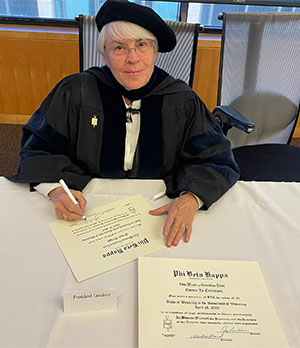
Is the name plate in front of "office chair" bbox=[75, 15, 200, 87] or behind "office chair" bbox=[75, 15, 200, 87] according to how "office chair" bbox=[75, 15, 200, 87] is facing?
in front

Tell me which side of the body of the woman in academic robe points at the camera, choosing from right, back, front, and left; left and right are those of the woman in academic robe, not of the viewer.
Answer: front

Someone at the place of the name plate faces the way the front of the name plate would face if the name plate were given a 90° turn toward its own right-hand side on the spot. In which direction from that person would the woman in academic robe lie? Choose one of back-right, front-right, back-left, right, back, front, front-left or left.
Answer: right

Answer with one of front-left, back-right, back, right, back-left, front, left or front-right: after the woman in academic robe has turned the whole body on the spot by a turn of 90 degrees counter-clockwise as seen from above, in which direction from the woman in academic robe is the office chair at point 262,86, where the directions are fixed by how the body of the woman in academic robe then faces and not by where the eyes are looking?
front-left

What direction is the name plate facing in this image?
toward the camera

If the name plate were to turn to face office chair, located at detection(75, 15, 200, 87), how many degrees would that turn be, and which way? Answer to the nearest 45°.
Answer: approximately 180°

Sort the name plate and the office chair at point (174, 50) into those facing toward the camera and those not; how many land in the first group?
2
